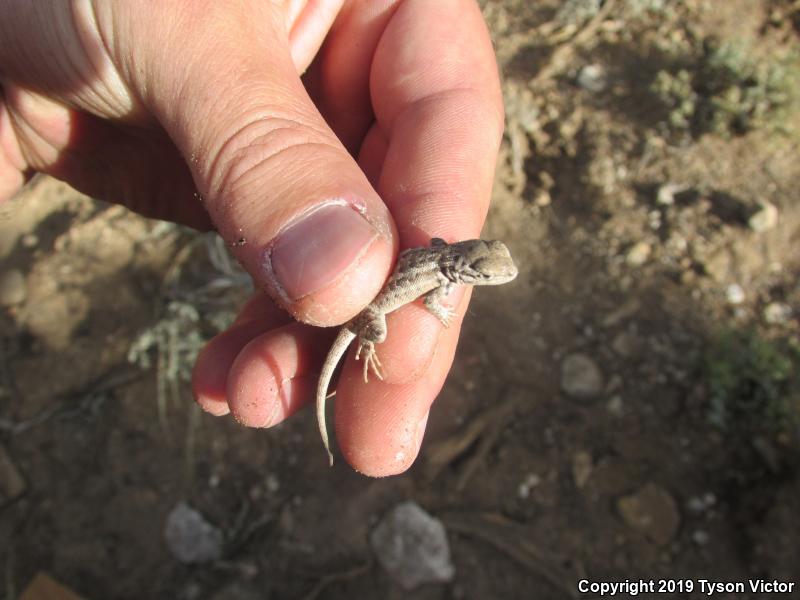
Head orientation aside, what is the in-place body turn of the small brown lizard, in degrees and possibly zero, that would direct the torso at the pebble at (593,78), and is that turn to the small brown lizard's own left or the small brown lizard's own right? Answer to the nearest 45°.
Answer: approximately 45° to the small brown lizard's own left

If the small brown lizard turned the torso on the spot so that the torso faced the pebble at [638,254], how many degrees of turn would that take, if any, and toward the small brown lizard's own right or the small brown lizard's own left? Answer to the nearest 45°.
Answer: approximately 45° to the small brown lizard's own left

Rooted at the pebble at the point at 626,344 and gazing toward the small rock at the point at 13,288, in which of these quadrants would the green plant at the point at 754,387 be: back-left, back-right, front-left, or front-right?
back-left

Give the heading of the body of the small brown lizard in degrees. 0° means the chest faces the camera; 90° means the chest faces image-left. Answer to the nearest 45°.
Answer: approximately 270°

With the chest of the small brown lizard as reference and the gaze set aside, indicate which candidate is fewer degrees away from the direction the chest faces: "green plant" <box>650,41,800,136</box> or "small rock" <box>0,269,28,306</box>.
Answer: the green plant

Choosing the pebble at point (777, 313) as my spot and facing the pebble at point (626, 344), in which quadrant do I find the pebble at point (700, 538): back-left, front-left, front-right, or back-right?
front-left

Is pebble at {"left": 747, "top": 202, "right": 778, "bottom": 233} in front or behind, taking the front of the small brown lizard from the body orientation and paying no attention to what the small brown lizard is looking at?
in front
